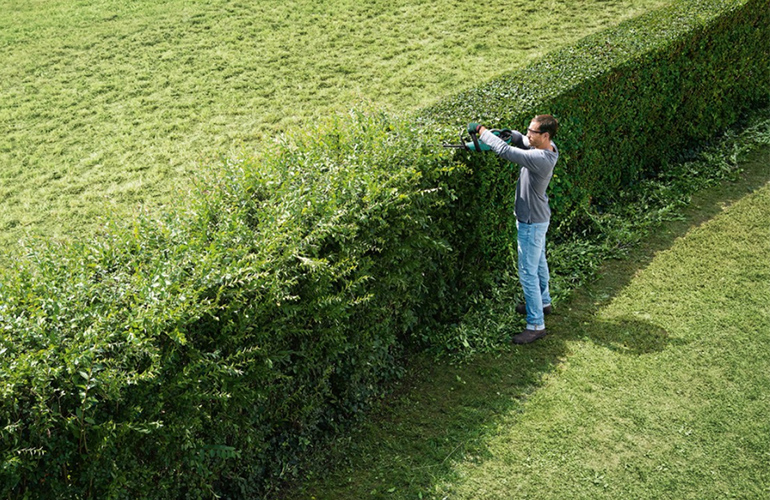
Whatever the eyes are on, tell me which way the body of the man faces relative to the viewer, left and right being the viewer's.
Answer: facing to the left of the viewer

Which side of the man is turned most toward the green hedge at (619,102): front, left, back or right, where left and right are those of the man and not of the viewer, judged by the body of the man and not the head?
right

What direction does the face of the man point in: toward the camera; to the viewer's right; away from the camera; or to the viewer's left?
to the viewer's left
